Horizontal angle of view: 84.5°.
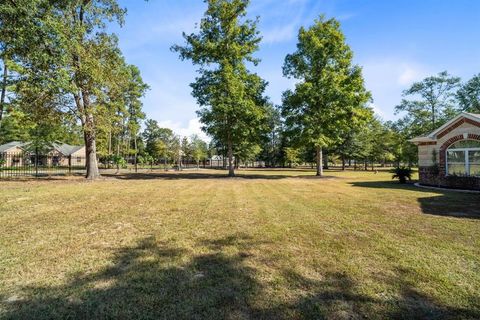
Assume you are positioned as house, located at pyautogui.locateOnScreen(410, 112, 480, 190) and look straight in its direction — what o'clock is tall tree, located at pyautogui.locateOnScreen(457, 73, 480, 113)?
The tall tree is roughly at 6 o'clock from the house.

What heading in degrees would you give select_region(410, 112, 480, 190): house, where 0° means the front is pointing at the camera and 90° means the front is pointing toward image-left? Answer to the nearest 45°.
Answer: approximately 0°

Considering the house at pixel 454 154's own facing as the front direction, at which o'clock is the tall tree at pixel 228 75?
The tall tree is roughly at 3 o'clock from the house.

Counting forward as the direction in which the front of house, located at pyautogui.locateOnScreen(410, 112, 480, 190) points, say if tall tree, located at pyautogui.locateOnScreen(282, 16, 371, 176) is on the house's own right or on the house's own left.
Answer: on the house's own right
